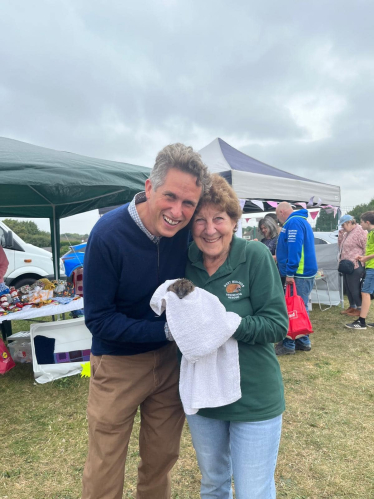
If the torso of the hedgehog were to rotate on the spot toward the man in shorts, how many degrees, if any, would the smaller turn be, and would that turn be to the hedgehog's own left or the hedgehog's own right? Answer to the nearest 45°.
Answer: approximately 135° to the hedgehog's own left

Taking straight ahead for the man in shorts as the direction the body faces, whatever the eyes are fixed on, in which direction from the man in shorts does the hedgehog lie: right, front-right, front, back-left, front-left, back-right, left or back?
left

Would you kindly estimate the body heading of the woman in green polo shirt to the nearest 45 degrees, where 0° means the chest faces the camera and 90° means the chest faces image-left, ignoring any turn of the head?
approximately 45°

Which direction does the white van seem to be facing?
to the viewer's right

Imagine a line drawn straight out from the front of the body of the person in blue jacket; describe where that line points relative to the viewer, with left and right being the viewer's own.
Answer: facing to the left of the viewer

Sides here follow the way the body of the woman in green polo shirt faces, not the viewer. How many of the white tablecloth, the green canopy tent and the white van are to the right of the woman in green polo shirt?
3

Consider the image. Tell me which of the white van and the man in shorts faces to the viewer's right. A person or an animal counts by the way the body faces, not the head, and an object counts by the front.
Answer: the white van

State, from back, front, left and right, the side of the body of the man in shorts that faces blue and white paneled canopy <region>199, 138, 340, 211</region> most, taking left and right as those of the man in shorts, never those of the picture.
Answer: front

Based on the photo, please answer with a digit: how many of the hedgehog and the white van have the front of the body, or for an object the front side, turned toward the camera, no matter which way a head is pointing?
1

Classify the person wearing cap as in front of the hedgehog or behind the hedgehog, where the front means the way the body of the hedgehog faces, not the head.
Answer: behind

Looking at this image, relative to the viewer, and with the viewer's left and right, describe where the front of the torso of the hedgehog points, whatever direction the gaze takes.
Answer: facing the viewer

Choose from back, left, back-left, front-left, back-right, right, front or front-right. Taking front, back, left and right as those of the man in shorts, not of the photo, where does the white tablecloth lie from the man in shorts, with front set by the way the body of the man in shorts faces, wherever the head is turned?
front-left

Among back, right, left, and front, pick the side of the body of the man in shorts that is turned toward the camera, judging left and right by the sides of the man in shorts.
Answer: left
